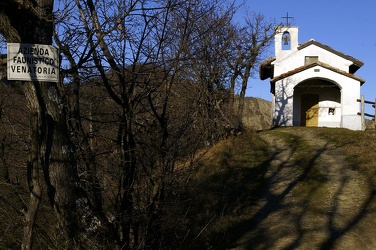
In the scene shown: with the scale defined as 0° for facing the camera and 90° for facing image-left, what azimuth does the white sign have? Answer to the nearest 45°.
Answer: approximately 0°
